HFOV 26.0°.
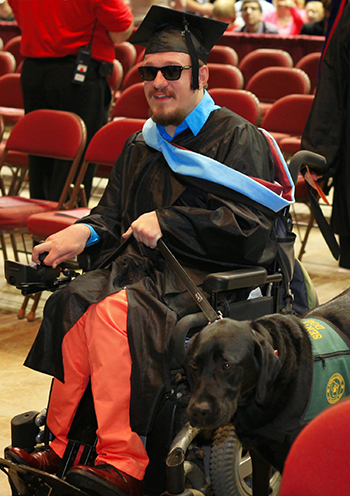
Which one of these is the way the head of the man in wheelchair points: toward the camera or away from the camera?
toward the camera

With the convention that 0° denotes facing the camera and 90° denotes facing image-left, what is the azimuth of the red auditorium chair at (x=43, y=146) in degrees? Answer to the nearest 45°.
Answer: approximately 45°

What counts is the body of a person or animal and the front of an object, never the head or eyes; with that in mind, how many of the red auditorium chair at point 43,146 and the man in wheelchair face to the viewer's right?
0

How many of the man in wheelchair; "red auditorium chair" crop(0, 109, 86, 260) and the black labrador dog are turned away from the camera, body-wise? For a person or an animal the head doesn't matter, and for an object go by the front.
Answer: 0

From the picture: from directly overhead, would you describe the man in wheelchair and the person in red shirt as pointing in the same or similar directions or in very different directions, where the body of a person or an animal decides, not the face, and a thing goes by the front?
very different directions

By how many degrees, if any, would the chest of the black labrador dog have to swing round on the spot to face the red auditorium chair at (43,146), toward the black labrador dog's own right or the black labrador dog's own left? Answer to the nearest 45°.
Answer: approximately 90° to the black labrador dog's own right

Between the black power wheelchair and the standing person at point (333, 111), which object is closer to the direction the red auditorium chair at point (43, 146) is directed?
the black power wheelchair

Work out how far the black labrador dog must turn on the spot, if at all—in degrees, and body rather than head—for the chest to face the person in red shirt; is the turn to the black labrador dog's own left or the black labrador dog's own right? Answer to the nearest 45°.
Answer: approximately 90° to the black labrador dog's own right

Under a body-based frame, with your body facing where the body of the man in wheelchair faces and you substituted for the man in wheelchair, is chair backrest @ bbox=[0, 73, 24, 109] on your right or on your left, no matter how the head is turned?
on your right

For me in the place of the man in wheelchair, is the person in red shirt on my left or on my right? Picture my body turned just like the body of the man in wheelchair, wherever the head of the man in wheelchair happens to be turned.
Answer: on my right

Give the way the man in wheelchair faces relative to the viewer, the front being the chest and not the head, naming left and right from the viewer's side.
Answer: facing the viewer and to the left of the viewer
